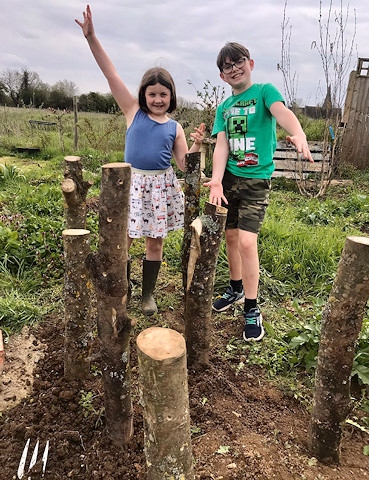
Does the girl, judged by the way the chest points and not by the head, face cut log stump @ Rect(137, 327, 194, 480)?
yes

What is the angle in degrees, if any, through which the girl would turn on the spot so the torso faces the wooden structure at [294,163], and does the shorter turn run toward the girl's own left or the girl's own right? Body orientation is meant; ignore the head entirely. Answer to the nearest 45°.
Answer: approximately 135° to the girl's own left

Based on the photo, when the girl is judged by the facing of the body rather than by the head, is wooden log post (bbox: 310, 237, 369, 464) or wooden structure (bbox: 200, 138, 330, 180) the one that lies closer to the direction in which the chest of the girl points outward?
the wooden log post

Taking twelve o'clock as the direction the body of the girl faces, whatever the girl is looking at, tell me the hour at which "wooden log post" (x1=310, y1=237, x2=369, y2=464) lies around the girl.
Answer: The wooden log post is roughly at 11 o'clock from the girl.

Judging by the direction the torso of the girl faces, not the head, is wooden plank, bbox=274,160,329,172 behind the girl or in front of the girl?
behind

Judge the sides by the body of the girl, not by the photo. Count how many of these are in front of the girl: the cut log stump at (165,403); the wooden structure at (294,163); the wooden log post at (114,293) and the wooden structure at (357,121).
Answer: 2

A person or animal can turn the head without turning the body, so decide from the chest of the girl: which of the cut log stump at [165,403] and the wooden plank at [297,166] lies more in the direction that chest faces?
the cut log stump

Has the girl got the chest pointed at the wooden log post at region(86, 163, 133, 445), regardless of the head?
yes

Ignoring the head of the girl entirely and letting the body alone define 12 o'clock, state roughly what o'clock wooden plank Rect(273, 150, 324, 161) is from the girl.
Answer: The wooden plank is roughly at 7 o'clock from the girl.

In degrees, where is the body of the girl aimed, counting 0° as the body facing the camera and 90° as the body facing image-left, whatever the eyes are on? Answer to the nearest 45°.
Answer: approximately 0°
